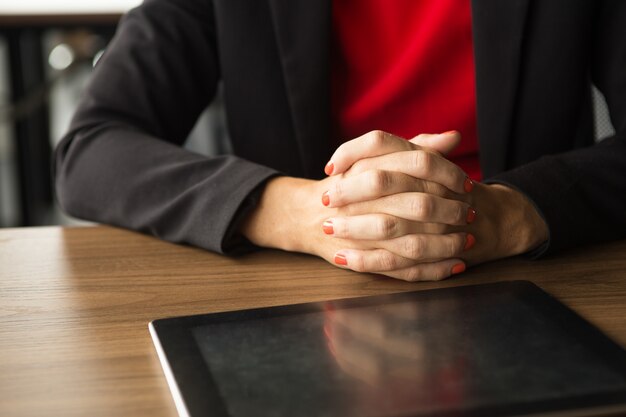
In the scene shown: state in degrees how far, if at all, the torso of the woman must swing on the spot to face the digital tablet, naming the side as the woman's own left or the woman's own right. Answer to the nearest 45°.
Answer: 0° — they already face it

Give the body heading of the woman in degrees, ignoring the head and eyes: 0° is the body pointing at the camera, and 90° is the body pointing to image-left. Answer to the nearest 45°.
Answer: approximately 0°
